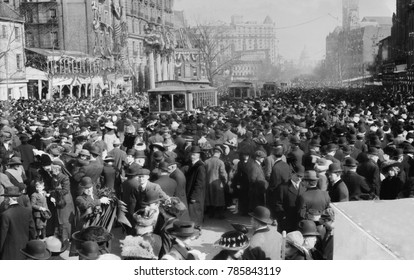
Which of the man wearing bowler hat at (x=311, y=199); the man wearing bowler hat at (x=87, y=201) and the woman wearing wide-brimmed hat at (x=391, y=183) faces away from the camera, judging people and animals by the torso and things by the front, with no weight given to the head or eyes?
the man wearing bowler hat at (x=311, y=199)

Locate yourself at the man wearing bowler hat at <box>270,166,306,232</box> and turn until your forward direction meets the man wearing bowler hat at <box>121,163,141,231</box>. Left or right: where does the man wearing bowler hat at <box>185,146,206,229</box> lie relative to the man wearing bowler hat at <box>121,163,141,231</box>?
right

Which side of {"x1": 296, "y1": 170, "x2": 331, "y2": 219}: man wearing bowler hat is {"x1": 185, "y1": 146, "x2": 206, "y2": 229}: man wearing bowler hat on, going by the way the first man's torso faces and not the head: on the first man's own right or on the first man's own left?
on the first man's own left

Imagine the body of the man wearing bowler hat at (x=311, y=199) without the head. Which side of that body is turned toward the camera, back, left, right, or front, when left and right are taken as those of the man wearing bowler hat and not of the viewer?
back

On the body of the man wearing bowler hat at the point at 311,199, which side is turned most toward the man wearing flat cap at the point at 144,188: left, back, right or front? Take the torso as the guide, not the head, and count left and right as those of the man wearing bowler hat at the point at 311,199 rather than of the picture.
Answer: left
